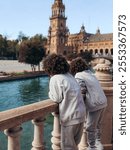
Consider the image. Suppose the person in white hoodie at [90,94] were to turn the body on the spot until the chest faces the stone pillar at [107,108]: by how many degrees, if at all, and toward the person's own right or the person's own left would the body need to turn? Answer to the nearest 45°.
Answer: approximately 45° to the person's own right

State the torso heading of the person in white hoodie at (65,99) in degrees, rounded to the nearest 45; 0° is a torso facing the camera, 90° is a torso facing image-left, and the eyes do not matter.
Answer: approximately 135°

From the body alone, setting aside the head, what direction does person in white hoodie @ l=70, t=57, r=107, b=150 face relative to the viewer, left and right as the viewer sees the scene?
facing away from the viewer and to the left of the viewer

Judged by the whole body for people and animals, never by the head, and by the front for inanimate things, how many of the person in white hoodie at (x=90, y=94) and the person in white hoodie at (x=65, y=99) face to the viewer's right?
0

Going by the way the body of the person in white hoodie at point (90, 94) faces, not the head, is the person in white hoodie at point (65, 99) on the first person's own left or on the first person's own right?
on the first person's own left
